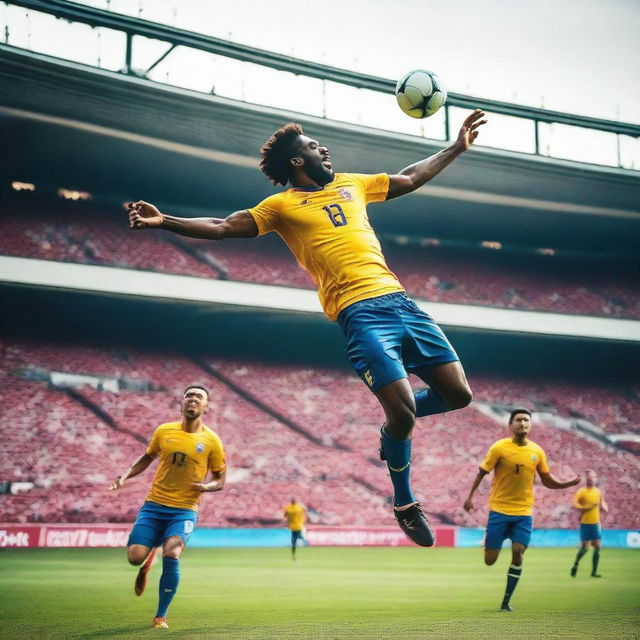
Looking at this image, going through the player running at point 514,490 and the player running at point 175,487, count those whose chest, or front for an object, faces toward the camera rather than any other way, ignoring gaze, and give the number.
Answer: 2

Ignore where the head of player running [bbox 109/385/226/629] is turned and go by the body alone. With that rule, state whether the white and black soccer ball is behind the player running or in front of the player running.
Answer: in front

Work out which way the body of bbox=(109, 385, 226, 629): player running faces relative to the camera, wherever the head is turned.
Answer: toward the camera

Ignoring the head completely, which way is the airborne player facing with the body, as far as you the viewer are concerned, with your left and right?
facing the viewer and to the right of the viewer

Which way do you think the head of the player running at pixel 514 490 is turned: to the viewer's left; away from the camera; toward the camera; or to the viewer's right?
toward the camera

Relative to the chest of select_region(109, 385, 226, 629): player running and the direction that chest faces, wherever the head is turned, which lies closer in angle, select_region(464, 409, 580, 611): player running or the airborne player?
the airborne player

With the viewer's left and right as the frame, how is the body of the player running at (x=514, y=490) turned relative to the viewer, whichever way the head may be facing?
facing the viewer

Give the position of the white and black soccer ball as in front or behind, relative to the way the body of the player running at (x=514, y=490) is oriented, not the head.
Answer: in front

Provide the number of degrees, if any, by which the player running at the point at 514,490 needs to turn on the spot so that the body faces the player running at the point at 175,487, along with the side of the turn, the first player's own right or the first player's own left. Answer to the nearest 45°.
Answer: approximately 45° to the first player's own right

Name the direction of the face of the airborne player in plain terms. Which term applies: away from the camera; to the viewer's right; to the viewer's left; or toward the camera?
to the viewer's right
